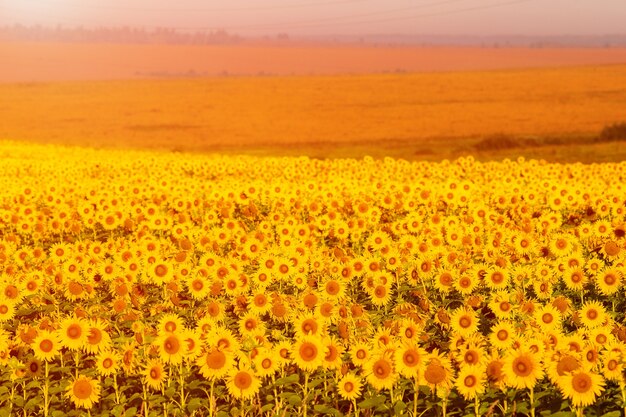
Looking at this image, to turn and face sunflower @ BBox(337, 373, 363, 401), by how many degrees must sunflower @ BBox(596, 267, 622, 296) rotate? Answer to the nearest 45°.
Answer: approximately 45° to its right

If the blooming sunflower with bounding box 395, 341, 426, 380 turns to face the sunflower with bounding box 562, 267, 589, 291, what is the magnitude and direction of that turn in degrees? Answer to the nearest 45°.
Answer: approximately 135° to its left

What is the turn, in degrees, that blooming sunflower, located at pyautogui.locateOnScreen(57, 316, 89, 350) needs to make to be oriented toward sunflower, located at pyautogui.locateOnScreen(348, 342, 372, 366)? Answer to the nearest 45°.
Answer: approximately 45° to its left

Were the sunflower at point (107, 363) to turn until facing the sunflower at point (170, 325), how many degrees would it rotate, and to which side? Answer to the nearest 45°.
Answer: approximately 90° to its left

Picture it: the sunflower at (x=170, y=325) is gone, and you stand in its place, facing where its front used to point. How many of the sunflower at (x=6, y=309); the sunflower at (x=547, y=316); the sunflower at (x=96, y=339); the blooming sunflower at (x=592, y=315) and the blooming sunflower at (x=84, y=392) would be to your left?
2

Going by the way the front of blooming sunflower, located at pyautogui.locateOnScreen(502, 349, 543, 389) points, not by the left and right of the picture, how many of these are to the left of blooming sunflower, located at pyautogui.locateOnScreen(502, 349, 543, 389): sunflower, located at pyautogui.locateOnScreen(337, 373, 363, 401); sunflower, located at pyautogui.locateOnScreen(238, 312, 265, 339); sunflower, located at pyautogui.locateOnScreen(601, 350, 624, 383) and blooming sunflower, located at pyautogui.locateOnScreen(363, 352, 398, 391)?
1

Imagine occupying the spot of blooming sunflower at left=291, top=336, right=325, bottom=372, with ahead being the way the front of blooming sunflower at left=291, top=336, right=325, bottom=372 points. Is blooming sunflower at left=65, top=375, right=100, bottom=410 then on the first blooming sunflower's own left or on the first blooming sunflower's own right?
on the first blooming sunflower's own right

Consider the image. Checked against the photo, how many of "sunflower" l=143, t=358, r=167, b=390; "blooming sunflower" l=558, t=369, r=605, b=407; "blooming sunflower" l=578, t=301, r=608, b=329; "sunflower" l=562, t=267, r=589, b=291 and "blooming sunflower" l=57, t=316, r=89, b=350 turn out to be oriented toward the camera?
5

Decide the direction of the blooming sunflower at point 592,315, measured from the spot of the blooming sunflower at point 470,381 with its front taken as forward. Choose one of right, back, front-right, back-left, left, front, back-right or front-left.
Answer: back-left

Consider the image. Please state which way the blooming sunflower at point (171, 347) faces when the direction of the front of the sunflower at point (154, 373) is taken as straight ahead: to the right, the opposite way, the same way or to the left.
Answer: the same way

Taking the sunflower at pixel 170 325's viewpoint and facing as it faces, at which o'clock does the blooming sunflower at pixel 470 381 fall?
The blooming sunflower is roughly at 10 o'clock from the sunflower.

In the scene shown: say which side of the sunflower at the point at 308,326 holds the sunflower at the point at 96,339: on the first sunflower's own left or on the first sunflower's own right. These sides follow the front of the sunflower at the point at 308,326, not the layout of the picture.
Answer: on the first sunflower's own right

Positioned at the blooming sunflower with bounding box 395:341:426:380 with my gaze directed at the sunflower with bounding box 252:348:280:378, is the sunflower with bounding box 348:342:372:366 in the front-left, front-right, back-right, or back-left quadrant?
front-right

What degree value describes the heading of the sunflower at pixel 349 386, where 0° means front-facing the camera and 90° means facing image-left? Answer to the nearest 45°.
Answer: approximately 0°

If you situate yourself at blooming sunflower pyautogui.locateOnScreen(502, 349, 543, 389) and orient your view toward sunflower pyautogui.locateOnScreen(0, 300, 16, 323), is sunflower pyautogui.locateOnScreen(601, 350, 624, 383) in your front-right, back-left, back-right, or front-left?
back-right

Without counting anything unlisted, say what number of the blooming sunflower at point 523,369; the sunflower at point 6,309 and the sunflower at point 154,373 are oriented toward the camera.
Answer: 3

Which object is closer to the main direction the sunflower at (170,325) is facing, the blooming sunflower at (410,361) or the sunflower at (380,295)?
the blooming sunflower

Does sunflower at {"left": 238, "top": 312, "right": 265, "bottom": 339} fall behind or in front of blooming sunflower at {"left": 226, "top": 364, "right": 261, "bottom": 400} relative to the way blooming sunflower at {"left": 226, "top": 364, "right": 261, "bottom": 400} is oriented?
behind

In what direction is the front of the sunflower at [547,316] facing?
toward the camera

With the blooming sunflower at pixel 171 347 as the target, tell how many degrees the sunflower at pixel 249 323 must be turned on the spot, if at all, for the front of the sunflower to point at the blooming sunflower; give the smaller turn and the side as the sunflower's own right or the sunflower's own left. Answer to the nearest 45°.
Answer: approximately 45° to the sunflower's own right

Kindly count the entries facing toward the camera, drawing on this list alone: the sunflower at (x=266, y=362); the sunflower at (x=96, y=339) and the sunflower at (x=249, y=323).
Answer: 3

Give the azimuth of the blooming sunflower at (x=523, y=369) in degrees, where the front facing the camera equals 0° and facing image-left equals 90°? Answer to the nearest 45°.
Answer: approximately 0°

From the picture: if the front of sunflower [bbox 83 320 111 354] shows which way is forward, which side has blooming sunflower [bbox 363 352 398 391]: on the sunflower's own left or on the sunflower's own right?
on the sunflower's own left
